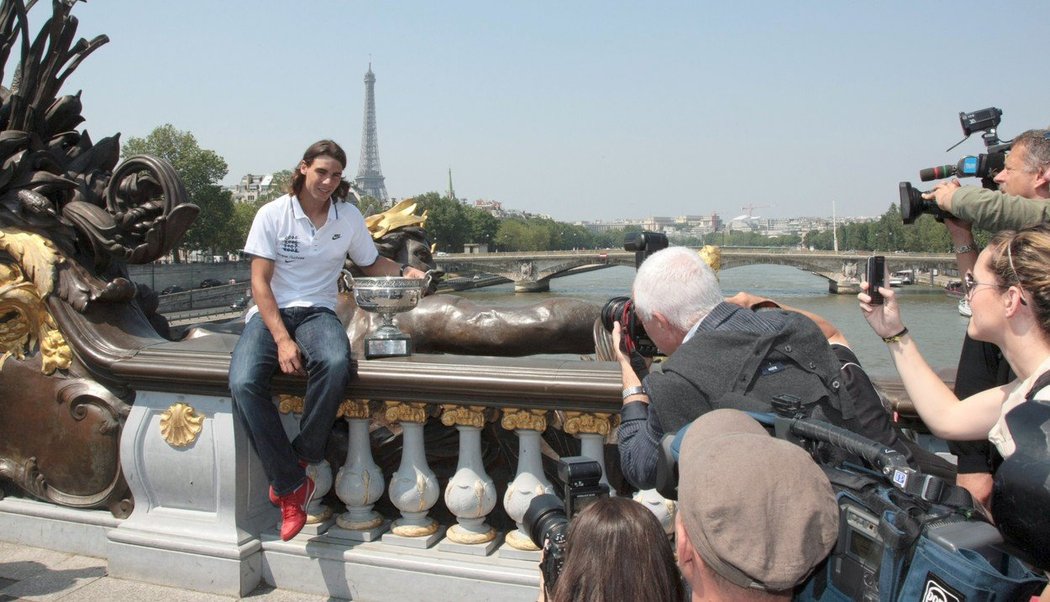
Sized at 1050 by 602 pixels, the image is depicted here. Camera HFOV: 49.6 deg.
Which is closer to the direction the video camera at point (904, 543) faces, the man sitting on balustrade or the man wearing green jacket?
the man sitting on balustrade

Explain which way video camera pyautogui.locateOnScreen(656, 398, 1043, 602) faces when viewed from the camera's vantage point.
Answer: facing away from the viewer and to the left of the viewer

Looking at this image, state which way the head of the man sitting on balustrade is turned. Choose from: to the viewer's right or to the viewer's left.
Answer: to the viewer's right

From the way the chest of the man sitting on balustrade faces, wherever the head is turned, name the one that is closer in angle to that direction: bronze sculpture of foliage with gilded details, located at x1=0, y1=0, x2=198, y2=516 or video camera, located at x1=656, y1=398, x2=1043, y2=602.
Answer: the video camera

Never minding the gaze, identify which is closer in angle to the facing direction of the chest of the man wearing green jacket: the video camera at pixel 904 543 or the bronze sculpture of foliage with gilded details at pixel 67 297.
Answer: the bronze sculpture of foliage with gilded details

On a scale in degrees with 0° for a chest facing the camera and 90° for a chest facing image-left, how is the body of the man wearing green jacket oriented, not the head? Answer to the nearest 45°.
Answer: approximately 90°

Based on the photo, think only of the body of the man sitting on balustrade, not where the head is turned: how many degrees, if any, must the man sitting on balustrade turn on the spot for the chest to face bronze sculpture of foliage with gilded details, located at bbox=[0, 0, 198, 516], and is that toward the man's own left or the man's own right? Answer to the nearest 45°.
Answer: approximately 135° to the man's own right

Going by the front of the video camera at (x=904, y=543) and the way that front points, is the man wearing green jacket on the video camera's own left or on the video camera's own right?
on the video camera's own right

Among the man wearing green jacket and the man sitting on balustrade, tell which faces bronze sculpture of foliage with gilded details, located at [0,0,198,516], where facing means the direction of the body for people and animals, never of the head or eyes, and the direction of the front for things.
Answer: the man wearing green jacket

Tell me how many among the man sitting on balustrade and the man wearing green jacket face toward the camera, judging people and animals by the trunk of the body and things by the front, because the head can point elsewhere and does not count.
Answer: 1

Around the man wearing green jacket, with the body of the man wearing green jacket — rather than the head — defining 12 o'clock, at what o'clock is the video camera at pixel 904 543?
The video camera is roughly at 9 o'clock from the man wearing green jacket.
